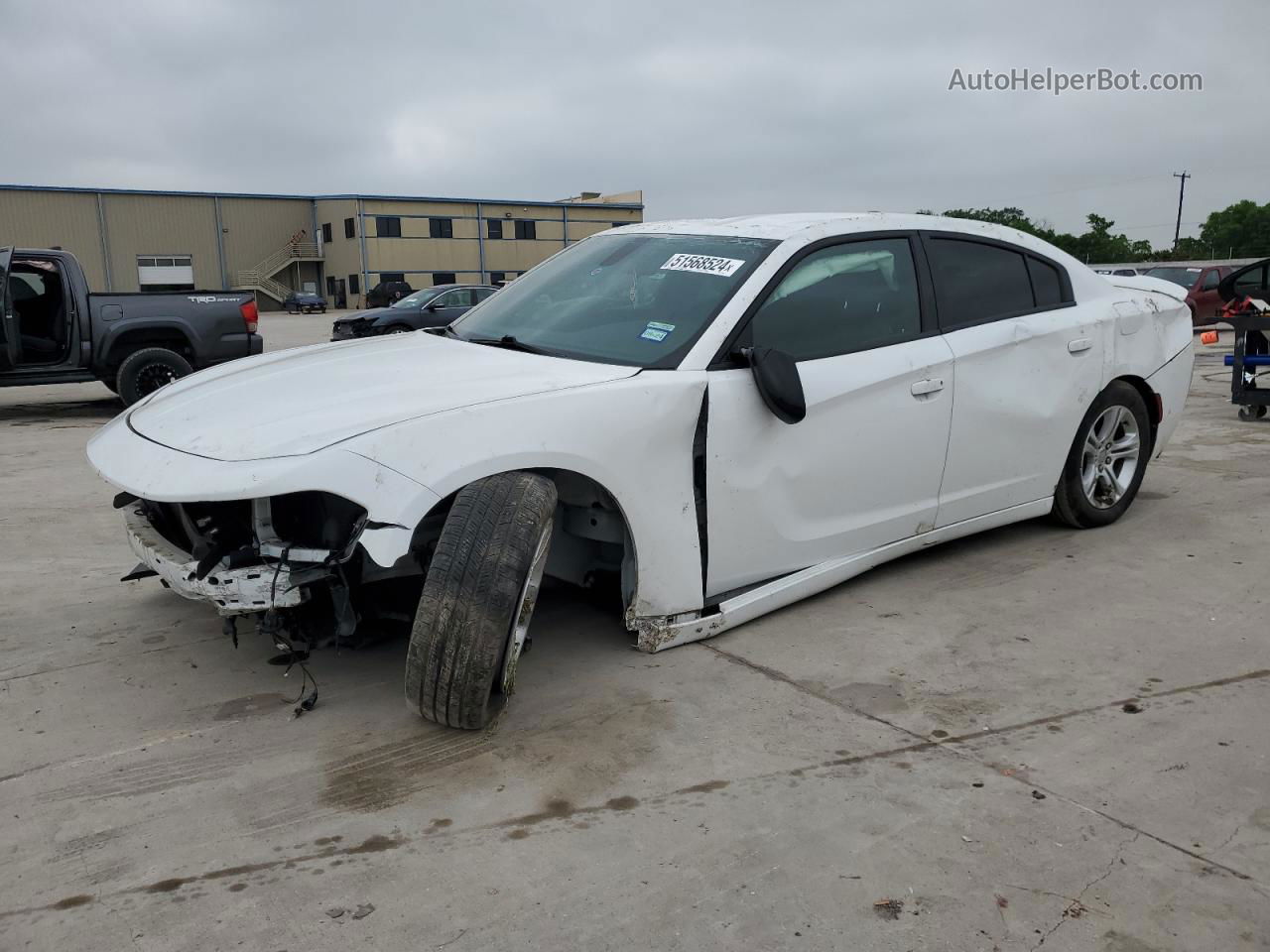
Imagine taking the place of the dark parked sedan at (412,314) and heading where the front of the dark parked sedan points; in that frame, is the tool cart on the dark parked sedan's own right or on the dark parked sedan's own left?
on the dark parked sedan's own left

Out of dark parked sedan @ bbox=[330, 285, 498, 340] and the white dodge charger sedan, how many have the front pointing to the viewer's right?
0

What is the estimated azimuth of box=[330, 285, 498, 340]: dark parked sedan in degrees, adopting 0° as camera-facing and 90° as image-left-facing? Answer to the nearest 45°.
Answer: approximately 45°

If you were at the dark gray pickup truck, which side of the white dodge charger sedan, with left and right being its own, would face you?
right

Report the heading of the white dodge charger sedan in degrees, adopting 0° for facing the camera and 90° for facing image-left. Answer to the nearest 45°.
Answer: approximately 45°

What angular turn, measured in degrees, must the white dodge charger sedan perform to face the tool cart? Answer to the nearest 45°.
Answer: approximately 180°

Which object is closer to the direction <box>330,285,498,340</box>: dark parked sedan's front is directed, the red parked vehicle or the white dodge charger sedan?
the white dodge charger sedan

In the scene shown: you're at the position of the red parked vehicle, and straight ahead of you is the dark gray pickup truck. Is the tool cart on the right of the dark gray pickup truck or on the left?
left

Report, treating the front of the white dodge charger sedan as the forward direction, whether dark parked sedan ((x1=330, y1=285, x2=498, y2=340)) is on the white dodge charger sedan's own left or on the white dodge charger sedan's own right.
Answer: on the white dodge charger sedan's own right

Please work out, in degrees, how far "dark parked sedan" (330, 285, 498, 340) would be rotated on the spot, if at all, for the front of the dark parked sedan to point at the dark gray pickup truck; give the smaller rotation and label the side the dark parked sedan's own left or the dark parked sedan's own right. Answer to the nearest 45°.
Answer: approximately 45° to the dark parked sedan's own left

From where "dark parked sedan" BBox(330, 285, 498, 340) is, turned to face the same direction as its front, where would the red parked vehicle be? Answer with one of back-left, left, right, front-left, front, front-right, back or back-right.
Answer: back-left

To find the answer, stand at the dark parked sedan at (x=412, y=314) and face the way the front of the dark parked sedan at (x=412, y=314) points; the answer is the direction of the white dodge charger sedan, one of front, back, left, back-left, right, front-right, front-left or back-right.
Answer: front-left

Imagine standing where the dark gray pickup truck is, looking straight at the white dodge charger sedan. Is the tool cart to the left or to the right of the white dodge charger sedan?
left
